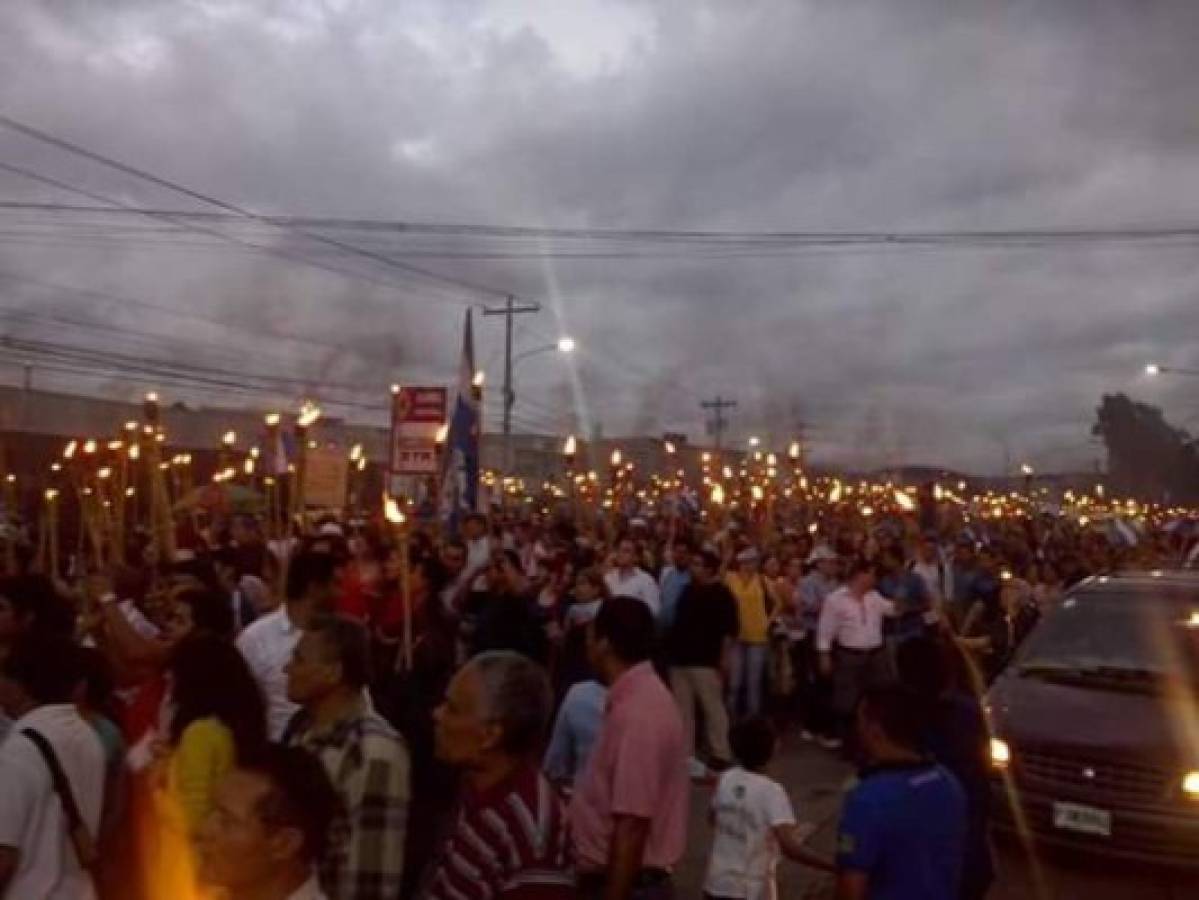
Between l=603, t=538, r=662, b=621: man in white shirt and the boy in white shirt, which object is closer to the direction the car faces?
the boy in white shirt

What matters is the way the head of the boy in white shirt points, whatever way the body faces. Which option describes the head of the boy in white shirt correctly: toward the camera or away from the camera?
away from the camera

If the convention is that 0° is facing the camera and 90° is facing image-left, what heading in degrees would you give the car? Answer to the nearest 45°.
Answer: approximately 45°

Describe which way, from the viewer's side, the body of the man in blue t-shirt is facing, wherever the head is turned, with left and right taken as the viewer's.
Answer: facing away from the viewer and to the left of the viewer

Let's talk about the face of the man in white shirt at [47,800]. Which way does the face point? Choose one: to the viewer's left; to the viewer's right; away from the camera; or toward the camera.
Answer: away from the camera

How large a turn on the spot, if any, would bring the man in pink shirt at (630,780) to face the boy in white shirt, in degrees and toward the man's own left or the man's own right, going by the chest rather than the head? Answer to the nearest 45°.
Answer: approximately 135° to the man's own right

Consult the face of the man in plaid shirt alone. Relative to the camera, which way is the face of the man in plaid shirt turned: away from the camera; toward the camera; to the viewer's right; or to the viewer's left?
to the viewer's left

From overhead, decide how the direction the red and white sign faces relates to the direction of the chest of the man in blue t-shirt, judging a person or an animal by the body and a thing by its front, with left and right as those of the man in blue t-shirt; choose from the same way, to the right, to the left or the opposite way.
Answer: the opposite way

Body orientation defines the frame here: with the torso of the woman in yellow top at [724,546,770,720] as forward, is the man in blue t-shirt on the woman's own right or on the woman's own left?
on the woman's own left

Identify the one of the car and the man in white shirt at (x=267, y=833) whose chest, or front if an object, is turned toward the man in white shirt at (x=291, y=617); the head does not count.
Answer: the car
